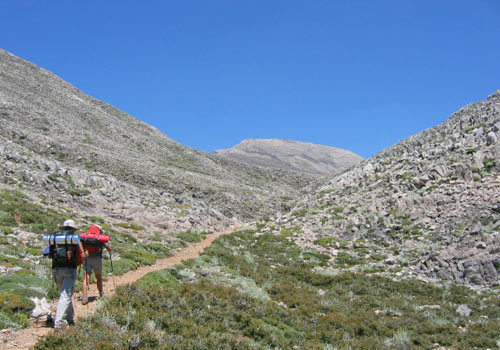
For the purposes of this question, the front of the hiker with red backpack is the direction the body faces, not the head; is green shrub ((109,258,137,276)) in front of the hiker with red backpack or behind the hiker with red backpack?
in front

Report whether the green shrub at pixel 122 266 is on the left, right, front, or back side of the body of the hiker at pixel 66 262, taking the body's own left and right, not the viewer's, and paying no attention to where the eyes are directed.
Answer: front

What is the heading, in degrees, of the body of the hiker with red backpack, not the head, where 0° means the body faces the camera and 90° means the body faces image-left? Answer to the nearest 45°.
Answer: approximately 225°

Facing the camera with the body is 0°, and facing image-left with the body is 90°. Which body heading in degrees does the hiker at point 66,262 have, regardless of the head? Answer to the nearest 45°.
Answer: approximately 180°

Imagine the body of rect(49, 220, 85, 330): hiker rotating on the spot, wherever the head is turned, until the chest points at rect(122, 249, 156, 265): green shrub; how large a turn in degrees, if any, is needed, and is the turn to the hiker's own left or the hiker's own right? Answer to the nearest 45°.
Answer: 0° — they already face it
